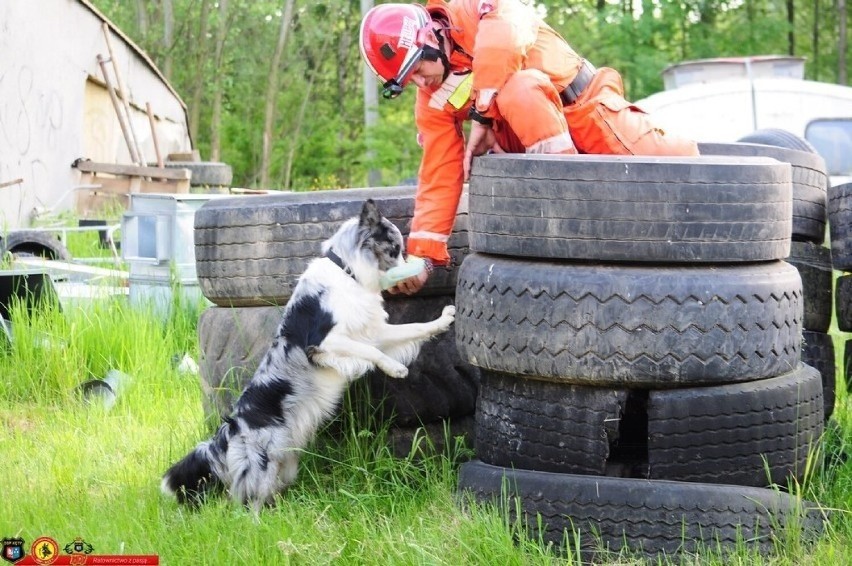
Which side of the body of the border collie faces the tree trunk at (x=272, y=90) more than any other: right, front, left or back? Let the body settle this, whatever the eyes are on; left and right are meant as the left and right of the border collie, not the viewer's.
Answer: left

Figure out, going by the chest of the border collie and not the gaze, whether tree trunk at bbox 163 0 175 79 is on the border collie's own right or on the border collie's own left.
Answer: on the border collie's own left

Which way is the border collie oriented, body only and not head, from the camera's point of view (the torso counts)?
to the viewer's right

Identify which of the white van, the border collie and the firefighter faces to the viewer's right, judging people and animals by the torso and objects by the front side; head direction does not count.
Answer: the border collie

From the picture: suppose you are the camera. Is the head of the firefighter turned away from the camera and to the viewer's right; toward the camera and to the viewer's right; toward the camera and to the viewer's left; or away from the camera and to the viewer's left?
toward the camera and to the viewer's left

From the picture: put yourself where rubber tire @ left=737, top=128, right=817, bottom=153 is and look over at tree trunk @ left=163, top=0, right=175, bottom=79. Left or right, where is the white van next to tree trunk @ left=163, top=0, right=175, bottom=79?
right

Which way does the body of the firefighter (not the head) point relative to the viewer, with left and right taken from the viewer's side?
facing to the left of the viewer

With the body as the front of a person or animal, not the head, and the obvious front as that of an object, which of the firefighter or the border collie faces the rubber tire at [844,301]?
the border collie

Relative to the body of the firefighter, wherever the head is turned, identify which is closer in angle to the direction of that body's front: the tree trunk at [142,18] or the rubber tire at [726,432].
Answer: the tree trunk

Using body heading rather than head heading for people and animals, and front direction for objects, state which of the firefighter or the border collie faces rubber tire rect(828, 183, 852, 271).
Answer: the border collie

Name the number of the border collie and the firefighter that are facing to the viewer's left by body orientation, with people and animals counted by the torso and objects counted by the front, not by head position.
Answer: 1
